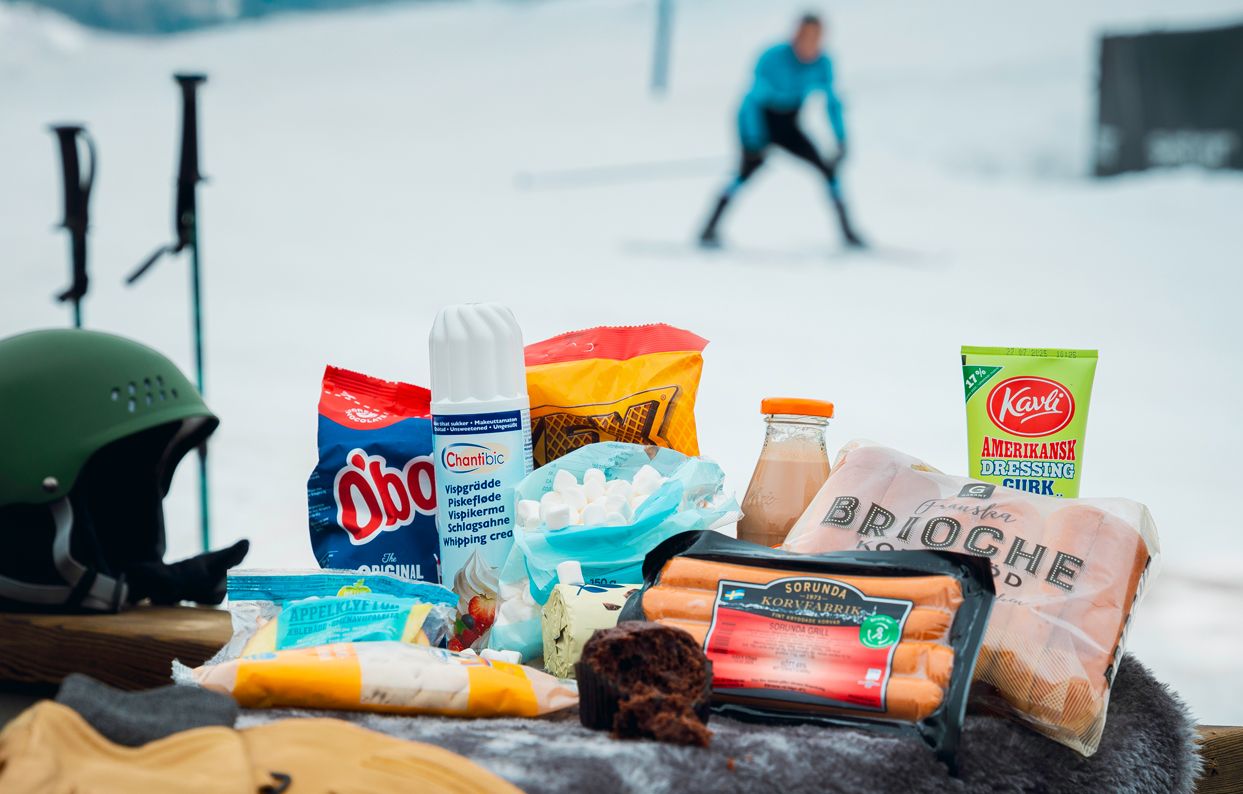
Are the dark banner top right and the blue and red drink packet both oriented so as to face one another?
no

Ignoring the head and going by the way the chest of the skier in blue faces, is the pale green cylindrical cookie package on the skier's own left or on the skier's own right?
on the skier's own right

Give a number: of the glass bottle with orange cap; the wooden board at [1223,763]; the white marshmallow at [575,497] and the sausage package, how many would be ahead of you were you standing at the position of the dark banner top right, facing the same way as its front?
4

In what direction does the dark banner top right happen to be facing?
toward the camera

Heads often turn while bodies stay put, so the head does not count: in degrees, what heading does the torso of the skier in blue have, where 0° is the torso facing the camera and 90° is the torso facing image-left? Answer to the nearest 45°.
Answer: approximately 315°

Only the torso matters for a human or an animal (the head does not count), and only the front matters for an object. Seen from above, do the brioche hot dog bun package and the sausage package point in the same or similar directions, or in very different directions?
same or similar directions

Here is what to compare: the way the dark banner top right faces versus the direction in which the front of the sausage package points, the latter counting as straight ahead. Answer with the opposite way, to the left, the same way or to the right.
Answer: the same way

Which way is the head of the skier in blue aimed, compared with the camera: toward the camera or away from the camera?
toward the camera

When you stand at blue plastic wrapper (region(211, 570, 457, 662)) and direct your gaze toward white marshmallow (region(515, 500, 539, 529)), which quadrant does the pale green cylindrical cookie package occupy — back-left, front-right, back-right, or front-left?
front-right

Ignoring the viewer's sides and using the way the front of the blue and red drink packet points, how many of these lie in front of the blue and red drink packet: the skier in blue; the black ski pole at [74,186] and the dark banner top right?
0

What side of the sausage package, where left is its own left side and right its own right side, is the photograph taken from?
front

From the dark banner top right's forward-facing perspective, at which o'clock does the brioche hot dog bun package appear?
The brioche hot dog bun package is roughly at 12 o'clock from the dark banner top right.

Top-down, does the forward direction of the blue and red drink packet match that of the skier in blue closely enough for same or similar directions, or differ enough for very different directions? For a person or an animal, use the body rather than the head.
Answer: same or similar directions

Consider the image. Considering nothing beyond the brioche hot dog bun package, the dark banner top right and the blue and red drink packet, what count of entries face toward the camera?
3

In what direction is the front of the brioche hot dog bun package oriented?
toward the camera

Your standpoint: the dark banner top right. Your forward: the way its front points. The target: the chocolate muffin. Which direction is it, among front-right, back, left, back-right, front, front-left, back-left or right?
front
